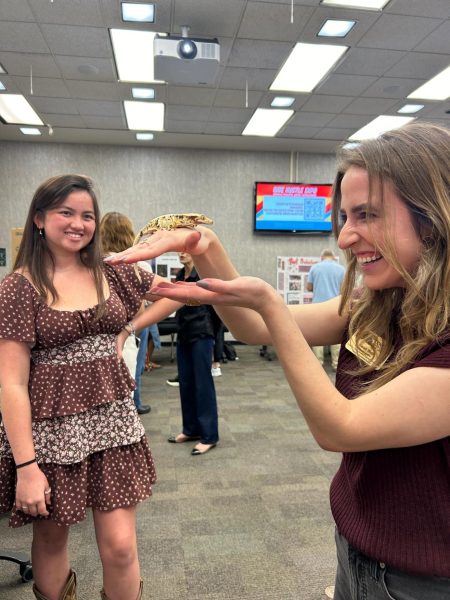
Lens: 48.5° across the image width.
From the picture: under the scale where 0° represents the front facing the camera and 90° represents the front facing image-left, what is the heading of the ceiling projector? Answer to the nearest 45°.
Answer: approximately 0°

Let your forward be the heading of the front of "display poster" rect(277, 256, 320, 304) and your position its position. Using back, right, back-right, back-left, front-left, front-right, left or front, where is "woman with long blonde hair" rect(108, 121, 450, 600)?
front

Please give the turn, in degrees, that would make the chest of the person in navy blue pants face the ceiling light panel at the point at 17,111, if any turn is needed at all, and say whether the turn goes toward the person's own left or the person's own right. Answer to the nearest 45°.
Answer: approximately 90° to the person's own right

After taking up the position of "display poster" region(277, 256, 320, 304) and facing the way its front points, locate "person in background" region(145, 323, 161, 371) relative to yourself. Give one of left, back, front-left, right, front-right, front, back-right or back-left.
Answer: front-right

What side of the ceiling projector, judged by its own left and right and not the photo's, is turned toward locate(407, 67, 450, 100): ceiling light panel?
left

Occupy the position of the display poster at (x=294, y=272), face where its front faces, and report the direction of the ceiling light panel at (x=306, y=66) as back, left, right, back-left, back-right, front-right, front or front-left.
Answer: front

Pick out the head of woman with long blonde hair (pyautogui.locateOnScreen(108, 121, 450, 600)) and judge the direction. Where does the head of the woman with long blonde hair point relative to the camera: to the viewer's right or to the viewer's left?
to the viewer's left

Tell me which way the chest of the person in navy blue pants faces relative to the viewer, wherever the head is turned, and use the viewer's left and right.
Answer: facing the viewer and to the left of the viewer

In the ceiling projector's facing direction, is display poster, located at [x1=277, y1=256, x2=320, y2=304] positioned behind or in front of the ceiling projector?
behind
